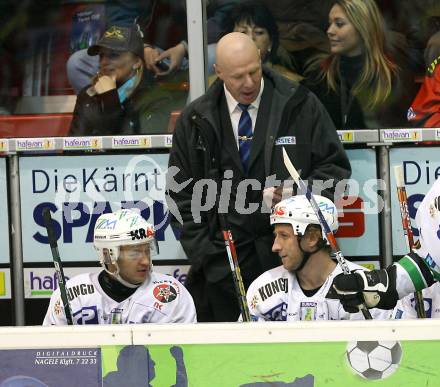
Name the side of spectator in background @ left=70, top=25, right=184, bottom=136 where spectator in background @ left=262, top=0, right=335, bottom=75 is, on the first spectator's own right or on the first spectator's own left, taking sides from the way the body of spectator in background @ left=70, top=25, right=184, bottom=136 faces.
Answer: on the first spectator's own left

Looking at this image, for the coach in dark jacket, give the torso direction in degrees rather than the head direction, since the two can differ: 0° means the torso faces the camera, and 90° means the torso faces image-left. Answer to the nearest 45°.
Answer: approximately 0°

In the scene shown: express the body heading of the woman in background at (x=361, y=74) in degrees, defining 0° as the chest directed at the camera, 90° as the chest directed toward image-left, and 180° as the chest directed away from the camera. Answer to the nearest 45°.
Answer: approximately 45°

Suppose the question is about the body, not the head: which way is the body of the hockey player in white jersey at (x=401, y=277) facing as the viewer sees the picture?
to the viewer's left

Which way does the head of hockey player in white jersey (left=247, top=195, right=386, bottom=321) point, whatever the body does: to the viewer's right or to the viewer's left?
to the viewer's left
